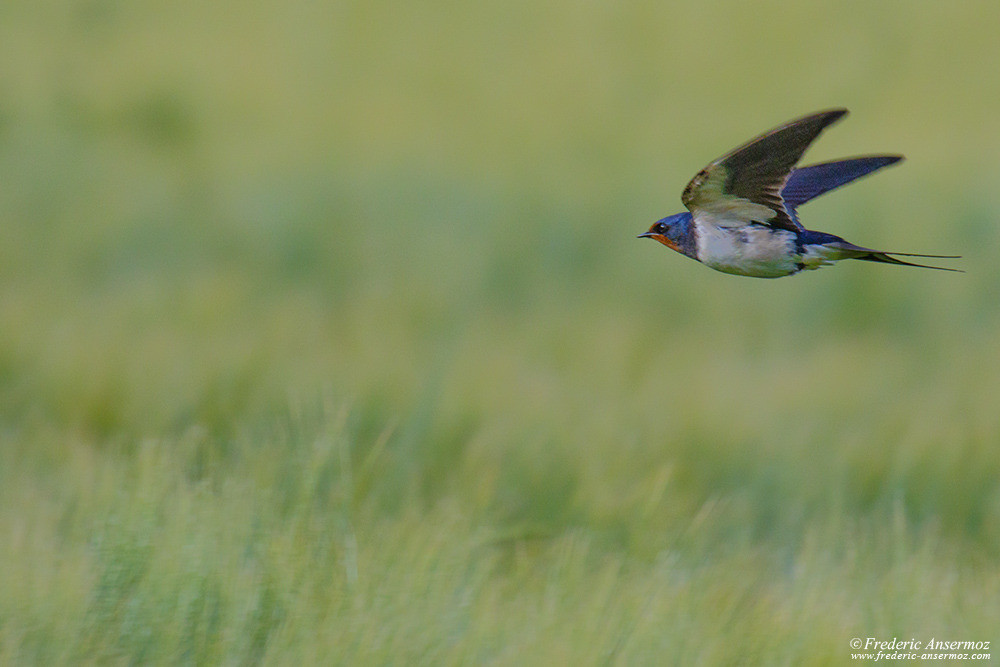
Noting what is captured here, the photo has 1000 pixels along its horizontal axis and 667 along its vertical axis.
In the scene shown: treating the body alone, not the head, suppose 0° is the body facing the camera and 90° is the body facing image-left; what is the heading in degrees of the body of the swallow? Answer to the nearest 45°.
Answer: approximately 90°
